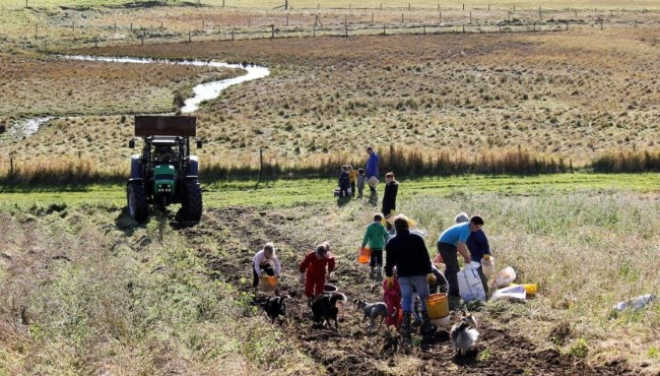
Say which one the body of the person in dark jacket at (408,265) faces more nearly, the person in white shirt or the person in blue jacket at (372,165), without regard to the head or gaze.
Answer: the person in blue jacket

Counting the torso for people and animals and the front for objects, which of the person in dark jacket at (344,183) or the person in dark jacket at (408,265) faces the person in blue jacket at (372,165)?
the person in dark jacket at (408,265)

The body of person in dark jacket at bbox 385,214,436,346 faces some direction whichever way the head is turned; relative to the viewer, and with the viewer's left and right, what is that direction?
facing away from the viewer

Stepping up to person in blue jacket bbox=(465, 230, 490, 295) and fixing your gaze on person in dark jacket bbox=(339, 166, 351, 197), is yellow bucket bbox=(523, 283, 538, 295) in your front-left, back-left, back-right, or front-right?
back-right

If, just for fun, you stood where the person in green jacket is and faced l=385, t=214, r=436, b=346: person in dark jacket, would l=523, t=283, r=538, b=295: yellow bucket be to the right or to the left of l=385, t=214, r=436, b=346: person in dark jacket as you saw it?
left
